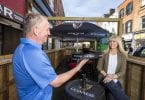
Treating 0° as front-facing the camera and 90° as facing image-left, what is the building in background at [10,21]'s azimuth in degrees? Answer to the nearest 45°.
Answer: approximately 315°

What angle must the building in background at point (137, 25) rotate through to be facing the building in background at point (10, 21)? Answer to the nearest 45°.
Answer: approximately 45° to its left

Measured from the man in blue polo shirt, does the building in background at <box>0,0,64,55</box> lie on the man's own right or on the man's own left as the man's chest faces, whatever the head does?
on the man's own left

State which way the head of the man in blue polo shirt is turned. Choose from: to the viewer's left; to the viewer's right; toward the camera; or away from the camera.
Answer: to the viewer's right
